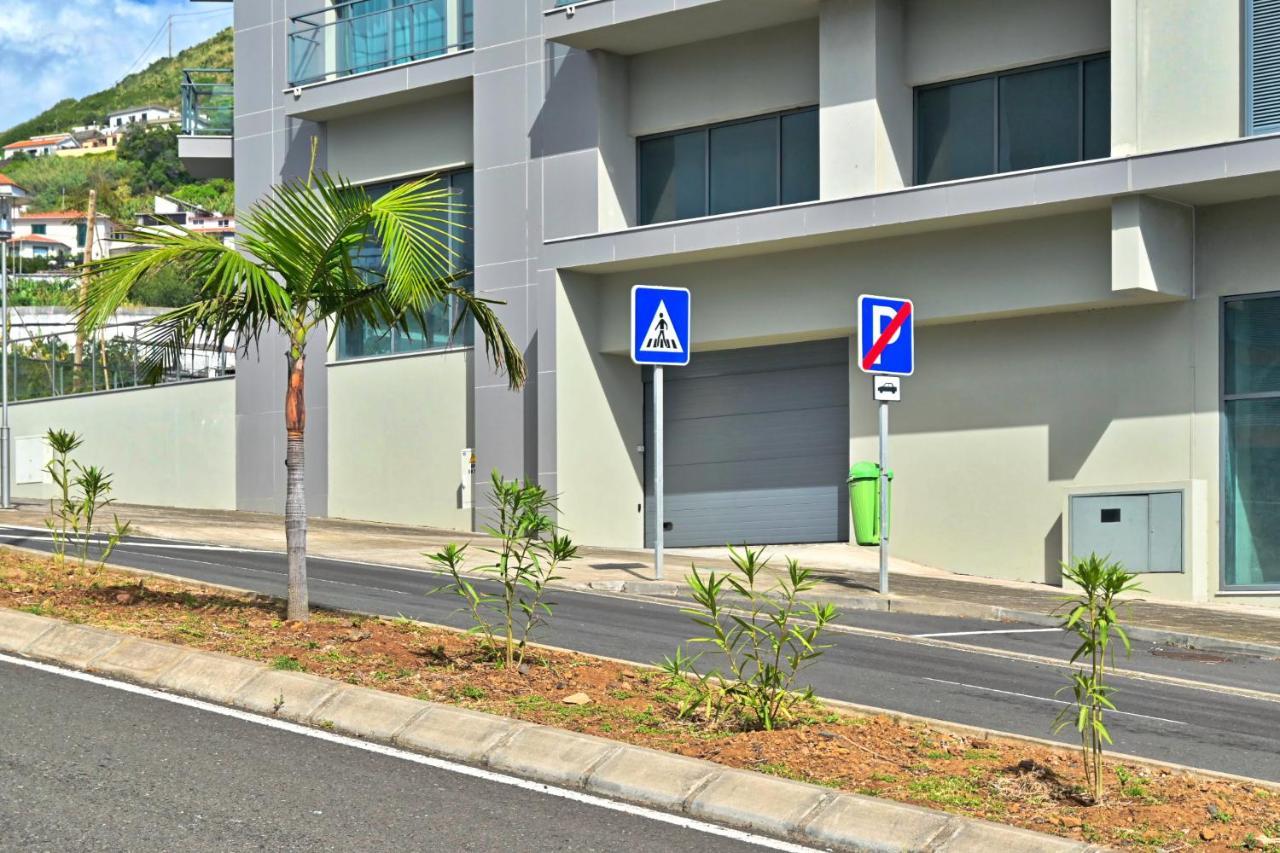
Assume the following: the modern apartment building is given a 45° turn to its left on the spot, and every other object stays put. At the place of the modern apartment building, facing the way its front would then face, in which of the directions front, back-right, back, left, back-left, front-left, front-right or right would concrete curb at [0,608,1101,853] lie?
front

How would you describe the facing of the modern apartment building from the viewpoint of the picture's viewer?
facing the viewer and to the left of the viewer

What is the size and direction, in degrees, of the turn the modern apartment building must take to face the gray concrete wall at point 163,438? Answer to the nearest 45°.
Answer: approximately 90° to its right

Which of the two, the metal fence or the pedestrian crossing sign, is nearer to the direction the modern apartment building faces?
the pedestrian crossing sign

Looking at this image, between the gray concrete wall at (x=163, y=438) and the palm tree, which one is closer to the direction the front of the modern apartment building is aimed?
the palm tree

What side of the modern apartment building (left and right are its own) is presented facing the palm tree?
front

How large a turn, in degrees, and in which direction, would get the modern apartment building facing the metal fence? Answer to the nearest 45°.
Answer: approximately 90° to its right

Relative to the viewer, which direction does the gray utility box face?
toward the camera

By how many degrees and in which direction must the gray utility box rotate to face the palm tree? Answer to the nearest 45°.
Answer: approximately 45° to its right

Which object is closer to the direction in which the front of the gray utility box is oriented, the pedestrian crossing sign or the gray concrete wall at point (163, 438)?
the pedestrian crossing sign

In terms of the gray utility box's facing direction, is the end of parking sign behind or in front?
in front
